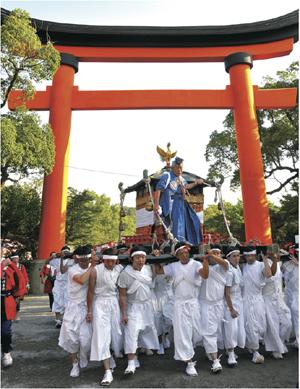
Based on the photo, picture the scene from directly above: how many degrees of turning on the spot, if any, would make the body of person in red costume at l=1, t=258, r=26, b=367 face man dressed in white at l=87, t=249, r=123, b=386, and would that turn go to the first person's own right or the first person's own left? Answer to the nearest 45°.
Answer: approximately 45° to the first person's own left

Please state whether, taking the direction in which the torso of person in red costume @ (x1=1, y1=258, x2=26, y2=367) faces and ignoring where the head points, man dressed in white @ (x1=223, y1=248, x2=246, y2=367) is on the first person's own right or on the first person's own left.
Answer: on the first person's own left

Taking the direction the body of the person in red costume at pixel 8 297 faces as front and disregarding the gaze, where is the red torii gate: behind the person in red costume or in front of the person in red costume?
behind

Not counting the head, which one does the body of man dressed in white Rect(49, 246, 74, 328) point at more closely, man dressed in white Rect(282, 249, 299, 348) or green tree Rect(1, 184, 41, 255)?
the man dressed in white

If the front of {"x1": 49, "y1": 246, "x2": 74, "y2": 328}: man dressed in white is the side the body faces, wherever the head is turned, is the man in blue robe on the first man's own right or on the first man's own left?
on the first man's own left

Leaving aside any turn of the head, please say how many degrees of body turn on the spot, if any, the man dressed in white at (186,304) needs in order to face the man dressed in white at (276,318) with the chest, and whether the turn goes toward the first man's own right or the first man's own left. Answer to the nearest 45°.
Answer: approximately 135° to the first man's own left

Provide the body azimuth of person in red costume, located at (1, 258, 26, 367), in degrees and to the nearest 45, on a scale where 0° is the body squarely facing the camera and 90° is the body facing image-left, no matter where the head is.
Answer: approximately 0°

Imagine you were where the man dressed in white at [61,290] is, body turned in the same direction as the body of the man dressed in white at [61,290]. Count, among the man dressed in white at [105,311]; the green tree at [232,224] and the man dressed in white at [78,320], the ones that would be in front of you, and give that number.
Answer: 2
